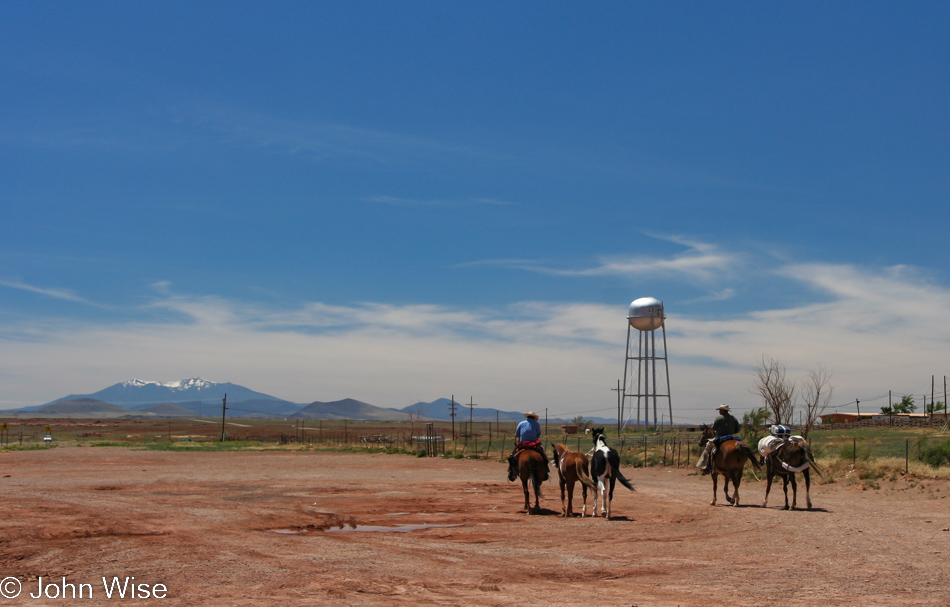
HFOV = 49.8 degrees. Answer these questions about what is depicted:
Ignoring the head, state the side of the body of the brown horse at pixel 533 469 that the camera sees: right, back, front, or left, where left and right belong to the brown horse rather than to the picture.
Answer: back

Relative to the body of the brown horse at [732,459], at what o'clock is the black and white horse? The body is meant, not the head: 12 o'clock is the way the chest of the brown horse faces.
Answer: The black and white horse is roughly at 9 o'clock from the brown horse.

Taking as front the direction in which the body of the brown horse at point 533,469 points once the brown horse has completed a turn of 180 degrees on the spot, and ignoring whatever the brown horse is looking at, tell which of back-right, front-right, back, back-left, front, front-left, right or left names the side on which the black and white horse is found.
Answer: front-left

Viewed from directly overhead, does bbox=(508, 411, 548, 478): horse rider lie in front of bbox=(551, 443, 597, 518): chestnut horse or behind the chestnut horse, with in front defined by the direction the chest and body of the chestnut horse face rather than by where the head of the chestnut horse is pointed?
in front

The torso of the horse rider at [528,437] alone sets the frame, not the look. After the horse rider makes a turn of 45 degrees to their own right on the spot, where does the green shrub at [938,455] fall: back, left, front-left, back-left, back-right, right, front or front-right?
front

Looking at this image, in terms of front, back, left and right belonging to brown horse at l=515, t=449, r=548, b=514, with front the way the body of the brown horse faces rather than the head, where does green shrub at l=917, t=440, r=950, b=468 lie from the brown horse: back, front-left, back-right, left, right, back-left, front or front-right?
front-right

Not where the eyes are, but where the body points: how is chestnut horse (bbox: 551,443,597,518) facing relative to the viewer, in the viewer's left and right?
facing away from the viewer and to the left of the viewer

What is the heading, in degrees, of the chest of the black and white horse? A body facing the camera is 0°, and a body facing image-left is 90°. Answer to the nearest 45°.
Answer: approximately 180°

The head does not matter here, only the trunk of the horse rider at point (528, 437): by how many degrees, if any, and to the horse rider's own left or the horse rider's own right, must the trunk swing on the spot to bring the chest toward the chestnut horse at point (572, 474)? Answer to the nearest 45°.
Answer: approximately 135° to the horse rider's own right

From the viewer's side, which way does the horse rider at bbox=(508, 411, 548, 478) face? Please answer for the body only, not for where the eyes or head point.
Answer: away from the camera

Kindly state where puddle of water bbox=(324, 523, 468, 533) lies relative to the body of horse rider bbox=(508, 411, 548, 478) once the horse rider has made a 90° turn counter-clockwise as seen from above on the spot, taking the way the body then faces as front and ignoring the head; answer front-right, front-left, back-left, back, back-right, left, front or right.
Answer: front-left

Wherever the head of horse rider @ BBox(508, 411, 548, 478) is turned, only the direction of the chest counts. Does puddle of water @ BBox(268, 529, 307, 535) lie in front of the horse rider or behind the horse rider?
behind

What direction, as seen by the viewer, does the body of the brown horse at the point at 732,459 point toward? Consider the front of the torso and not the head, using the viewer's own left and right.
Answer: facing away from the viewer and to the left of the viewer

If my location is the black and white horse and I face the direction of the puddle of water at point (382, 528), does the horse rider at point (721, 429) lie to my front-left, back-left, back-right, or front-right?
back-right

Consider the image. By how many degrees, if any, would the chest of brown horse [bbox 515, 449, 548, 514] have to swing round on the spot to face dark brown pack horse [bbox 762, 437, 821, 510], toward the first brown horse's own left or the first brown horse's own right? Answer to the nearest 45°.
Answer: approximately 90° to the first brown horse's own right

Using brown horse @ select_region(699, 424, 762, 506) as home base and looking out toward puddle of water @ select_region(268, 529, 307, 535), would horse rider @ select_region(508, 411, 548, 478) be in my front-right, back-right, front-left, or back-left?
front-right
